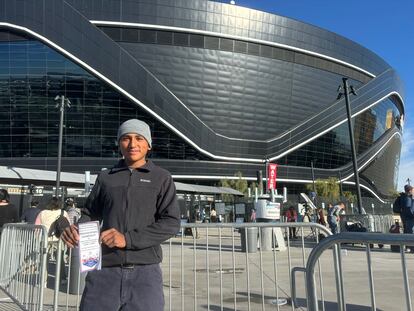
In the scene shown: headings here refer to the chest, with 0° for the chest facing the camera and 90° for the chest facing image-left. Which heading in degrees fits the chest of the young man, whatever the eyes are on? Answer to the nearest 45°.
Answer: approximately 0°

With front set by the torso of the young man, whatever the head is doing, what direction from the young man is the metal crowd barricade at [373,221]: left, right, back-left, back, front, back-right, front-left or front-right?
back-left

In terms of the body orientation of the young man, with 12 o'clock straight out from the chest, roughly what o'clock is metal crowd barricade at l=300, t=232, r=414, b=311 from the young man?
The metal crowd barricade is roughly at 9 o'clock from the young man.

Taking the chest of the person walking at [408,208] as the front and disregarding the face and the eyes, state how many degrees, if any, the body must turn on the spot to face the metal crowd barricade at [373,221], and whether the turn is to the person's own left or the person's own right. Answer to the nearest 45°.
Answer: approximately 90° to the person's own left

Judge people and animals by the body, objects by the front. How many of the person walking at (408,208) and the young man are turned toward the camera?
1
